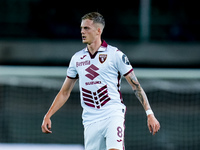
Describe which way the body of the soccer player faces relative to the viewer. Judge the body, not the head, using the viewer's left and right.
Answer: facing the viewer and to the left of the viewer
